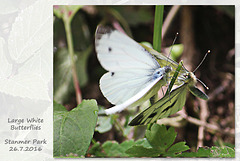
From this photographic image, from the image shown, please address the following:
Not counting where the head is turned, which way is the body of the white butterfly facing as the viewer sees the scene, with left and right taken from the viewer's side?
facing to the right of the viewer
